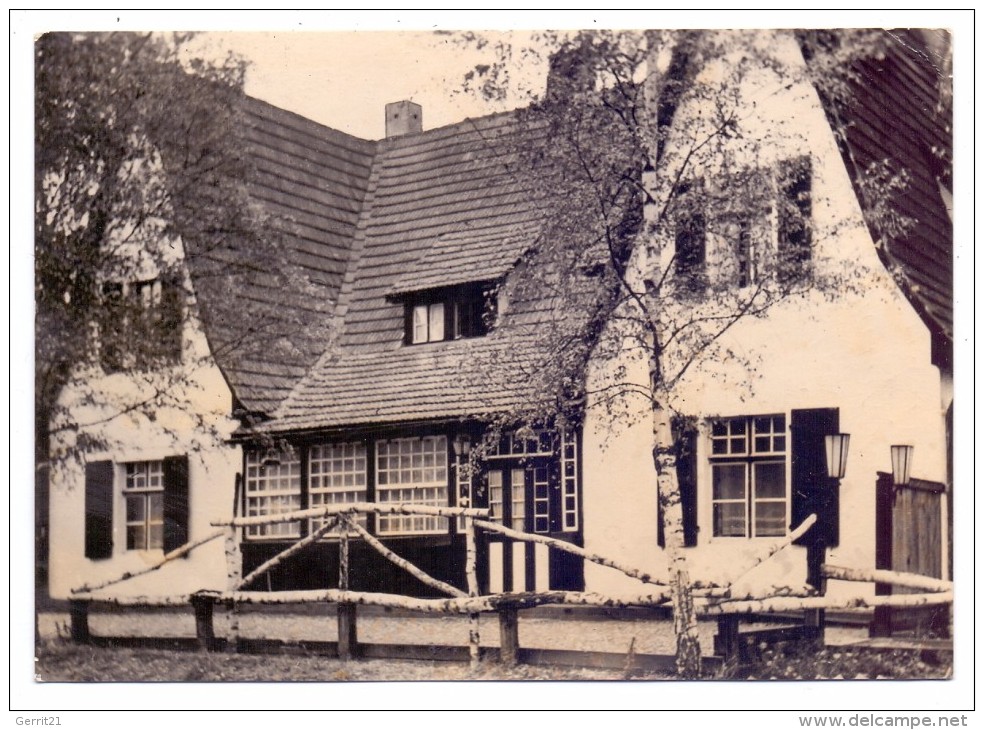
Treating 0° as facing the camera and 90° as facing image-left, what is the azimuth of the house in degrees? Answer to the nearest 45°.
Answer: approximately 0°

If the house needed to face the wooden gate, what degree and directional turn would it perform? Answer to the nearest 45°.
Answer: approximately 90° to its left

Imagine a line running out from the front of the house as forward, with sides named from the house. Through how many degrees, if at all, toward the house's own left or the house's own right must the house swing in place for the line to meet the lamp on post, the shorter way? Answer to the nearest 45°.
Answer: approximately 90° to the house's own left
